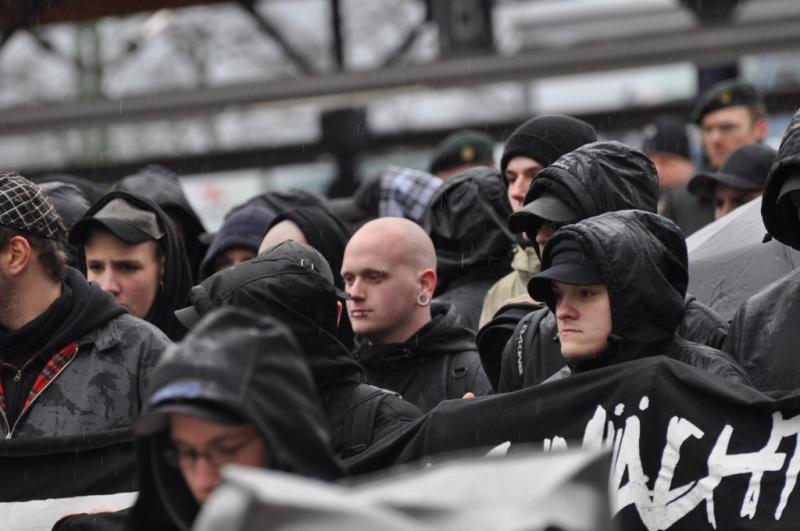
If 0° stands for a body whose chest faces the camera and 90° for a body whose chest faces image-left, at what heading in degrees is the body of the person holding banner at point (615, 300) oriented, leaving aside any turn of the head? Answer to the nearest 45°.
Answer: approximately 45°

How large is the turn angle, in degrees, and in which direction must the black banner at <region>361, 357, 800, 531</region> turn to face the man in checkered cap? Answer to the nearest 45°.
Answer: approximately 90° to its right

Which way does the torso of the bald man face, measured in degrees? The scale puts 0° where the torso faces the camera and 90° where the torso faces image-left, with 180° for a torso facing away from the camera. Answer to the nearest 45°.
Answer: approximately 45°

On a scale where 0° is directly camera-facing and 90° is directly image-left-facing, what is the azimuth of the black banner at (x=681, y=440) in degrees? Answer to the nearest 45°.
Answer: approximately 0°
